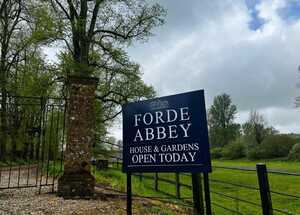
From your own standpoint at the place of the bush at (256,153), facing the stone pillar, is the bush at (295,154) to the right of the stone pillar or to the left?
left

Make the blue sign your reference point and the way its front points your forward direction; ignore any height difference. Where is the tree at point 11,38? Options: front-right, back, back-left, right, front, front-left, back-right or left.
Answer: right

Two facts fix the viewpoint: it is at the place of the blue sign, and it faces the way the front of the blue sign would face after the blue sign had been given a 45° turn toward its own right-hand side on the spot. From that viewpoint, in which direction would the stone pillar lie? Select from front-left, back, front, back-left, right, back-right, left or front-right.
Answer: front-right

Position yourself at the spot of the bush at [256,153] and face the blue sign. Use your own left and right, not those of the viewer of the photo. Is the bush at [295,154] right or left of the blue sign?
left

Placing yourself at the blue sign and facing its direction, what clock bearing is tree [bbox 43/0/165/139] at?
The tree is roughly at 4 o'clock from the blue sign.

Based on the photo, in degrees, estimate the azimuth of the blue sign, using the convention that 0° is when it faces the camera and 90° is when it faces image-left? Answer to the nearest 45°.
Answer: approximately 45°

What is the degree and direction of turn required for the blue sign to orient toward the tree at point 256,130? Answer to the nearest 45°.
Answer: approximately 135° to its right

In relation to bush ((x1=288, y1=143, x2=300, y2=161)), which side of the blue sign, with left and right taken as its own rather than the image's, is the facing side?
back

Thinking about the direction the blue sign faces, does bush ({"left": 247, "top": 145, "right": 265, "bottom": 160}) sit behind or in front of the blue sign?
behind

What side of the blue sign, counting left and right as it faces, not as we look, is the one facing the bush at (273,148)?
back
